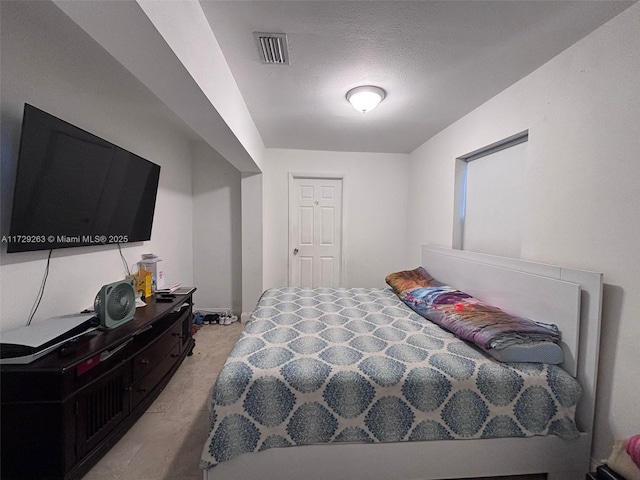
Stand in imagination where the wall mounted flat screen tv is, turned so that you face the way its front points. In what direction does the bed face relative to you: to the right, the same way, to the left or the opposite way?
the opposite way

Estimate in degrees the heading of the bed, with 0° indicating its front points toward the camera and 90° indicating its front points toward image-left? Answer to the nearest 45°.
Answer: approximately 90°

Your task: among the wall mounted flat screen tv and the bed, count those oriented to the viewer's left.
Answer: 1

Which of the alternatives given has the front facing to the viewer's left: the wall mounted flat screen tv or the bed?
the bed

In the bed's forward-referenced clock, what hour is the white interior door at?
The white interior door is roughly at 2 o'clock from the bed.

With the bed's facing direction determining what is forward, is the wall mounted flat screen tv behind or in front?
in front

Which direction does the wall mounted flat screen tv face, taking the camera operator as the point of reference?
facing the viewer and to the right of the viewer

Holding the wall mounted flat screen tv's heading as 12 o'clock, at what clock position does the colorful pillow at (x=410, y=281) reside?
The colorful pillow is roughly at 11 o'clock from the wall mounted flat screen tv.

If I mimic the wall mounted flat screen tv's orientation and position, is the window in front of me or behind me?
in front
